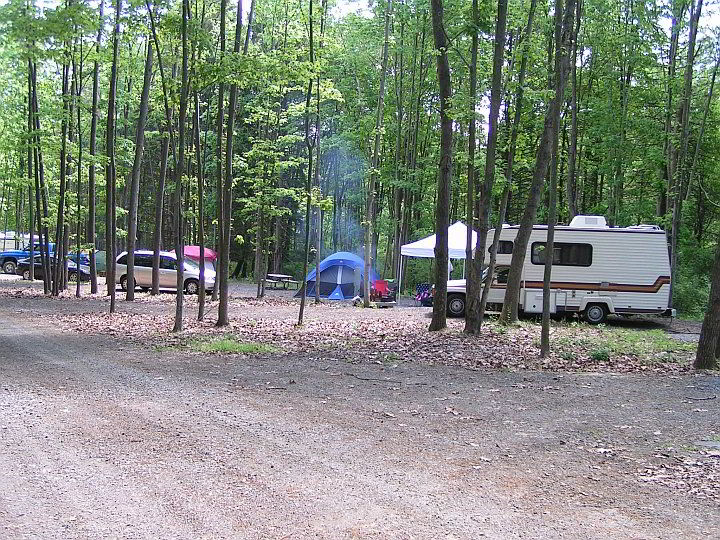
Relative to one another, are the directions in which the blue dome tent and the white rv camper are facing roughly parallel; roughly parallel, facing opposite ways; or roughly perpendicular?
roughly perpendicular

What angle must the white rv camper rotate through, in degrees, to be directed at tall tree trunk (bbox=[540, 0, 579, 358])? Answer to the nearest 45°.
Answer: approximately 90° to its left

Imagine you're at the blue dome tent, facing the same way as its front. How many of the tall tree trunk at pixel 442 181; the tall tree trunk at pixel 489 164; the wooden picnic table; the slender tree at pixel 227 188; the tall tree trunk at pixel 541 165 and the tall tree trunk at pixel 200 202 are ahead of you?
5

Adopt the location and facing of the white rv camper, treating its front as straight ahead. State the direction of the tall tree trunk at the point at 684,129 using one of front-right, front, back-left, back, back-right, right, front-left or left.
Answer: back-right

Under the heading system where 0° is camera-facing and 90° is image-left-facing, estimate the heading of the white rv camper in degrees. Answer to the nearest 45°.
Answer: approximately 90°

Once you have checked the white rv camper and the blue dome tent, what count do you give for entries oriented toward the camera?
1

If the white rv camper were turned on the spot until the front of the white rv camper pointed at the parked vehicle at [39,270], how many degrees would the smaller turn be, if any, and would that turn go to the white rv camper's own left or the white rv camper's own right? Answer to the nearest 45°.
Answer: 0° — it already faces it

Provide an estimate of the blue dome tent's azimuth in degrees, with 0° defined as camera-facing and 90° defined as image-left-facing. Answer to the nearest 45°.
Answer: approximately 0°
